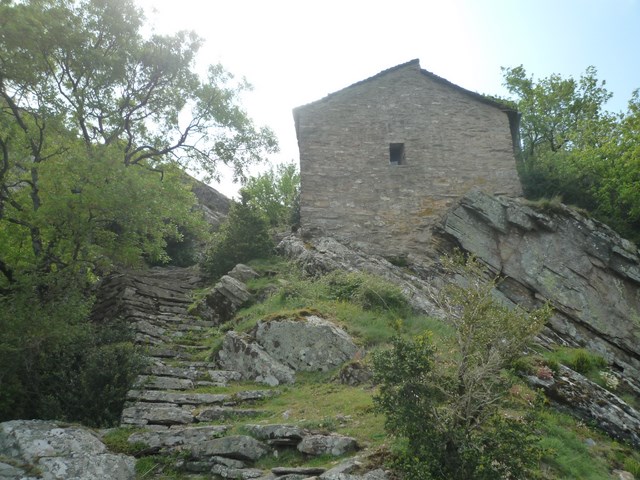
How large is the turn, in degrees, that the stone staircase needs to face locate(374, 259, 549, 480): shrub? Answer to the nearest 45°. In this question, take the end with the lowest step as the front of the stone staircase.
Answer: approximately 45° to its left

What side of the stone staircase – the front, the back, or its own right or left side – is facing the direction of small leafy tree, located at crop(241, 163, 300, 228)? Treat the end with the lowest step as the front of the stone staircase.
back

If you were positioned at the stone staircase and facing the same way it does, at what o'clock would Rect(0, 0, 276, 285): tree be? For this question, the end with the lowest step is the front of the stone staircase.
The tree is roughly at 5 o'clock from the stone staircase.

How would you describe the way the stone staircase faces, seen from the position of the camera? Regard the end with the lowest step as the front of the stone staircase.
facing the viewer

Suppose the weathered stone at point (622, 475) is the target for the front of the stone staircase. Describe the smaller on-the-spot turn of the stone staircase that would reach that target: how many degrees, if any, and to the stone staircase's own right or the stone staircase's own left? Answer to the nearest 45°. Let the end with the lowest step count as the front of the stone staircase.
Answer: approximately 90° to the stone staircase's own left

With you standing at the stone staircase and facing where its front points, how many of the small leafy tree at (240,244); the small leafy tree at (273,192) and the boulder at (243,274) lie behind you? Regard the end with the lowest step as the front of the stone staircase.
3

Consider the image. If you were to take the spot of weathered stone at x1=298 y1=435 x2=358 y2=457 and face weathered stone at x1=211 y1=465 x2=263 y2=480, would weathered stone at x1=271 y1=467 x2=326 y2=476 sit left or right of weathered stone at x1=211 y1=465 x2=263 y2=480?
left

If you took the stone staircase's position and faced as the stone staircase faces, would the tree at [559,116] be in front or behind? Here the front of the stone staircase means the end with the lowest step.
behind

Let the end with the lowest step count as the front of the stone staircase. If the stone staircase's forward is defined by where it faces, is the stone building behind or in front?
behind

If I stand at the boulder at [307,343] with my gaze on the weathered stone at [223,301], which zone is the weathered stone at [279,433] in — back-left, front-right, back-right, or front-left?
back-left

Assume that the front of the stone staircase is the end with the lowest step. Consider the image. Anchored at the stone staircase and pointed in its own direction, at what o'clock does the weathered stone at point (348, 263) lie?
The weathered stone is roughly at 7 o'clock from the stone staircase.

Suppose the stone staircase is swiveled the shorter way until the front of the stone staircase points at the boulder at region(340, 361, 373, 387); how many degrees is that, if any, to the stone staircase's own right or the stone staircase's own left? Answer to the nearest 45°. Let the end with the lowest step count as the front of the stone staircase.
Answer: approximately 90° to the stone staircase's own left

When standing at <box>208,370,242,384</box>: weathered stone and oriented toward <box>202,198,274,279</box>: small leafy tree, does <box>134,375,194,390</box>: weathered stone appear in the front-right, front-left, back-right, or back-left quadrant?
back-left
